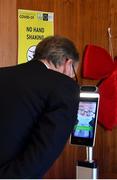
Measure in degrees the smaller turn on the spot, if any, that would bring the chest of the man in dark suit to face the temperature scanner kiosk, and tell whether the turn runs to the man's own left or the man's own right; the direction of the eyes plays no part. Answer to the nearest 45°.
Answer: approximately 45° to the man's own left

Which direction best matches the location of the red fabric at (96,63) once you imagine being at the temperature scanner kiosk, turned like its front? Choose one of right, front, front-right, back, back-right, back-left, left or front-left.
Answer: back-right

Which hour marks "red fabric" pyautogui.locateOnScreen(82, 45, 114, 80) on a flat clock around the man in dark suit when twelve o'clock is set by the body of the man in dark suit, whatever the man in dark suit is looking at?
The red fabric is roughly at 11 o'clock from the man in dark suit.

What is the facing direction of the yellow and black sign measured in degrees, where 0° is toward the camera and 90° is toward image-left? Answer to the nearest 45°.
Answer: approximately 0°

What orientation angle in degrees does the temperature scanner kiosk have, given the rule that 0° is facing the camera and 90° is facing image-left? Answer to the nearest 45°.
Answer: approximately 45°

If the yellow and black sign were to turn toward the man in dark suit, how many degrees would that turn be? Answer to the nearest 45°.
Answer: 0° — it already faces them

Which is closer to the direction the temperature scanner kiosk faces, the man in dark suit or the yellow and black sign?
the man in dark suit

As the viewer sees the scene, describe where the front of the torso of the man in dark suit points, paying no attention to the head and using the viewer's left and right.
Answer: facing away from the viewer and to the right of the viewer

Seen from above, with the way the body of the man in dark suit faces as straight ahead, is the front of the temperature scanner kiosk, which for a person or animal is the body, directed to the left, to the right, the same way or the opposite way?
the opposite way

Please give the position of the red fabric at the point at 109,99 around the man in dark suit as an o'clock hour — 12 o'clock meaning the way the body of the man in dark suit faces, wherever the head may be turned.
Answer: The red fabric is roughly at 11 o'clock from the man in dark suit.

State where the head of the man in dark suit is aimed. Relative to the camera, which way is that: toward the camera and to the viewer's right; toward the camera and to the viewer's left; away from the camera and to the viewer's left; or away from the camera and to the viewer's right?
away from the camera and to the viewer's right

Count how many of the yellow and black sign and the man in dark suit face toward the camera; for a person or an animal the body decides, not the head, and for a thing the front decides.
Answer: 1
